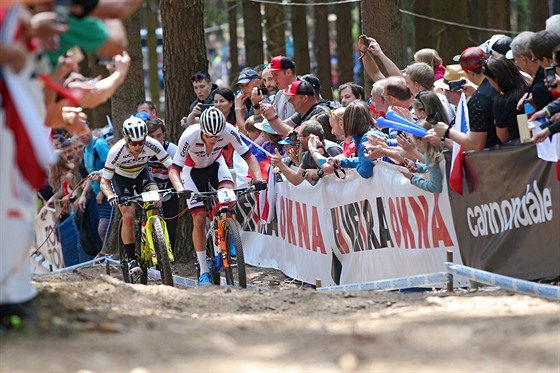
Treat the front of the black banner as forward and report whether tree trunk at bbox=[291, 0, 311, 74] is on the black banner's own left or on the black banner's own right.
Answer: on the black banner's own right

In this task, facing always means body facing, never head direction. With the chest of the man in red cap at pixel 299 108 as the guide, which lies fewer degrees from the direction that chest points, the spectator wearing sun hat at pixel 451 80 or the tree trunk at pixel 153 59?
the tree trunk

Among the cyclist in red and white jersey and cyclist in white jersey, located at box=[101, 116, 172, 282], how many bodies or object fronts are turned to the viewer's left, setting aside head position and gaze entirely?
0

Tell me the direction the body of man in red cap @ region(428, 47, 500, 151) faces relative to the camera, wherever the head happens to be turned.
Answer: to the viewer's left

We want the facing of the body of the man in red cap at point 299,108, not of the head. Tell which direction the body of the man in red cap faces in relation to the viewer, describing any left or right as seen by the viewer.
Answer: facing to the left of the viewer

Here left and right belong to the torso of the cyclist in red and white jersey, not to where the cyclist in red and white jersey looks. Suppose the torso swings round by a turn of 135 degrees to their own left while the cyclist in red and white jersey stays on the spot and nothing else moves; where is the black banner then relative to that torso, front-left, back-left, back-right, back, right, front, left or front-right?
right

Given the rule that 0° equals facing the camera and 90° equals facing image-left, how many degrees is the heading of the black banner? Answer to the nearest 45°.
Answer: approximately 45°

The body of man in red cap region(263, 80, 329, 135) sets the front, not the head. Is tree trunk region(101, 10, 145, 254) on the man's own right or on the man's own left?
on the man's own right

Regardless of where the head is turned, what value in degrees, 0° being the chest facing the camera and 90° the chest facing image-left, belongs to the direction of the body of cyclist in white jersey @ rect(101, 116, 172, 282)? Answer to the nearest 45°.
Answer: approximately 0°
